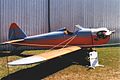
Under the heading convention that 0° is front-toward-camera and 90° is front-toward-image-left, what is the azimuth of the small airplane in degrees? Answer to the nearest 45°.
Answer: approximately 315°
